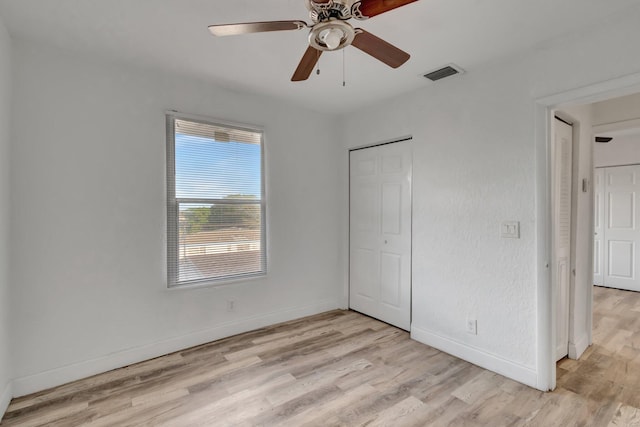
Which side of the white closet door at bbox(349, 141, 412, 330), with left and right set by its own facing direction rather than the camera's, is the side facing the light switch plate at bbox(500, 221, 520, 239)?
left

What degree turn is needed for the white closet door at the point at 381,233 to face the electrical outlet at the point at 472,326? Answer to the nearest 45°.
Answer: approximately 90° to its left

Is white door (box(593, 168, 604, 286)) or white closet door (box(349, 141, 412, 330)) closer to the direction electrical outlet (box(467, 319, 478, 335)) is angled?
the white closet door

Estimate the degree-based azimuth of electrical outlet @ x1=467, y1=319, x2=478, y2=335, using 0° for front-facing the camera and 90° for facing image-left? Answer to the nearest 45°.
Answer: approximately 45°

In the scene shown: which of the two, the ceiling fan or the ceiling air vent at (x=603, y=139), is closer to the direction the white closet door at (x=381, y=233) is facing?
the ceiling fan

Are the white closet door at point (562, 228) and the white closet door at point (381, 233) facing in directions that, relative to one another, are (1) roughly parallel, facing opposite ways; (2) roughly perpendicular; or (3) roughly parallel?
roughly perpendicular

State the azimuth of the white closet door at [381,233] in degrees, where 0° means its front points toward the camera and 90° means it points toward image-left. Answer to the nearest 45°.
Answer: approximately 45°

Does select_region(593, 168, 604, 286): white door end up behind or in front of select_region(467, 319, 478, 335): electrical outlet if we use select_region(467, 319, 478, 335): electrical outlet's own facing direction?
behind

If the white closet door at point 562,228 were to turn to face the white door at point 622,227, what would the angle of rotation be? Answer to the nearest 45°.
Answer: approximately 90° to its left

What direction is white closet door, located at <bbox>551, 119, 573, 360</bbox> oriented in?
to the viewer's right

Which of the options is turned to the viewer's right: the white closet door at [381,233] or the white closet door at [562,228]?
the white closet door at [562,228]

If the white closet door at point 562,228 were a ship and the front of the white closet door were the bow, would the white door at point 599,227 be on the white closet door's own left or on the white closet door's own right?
on the white closet door's own left
